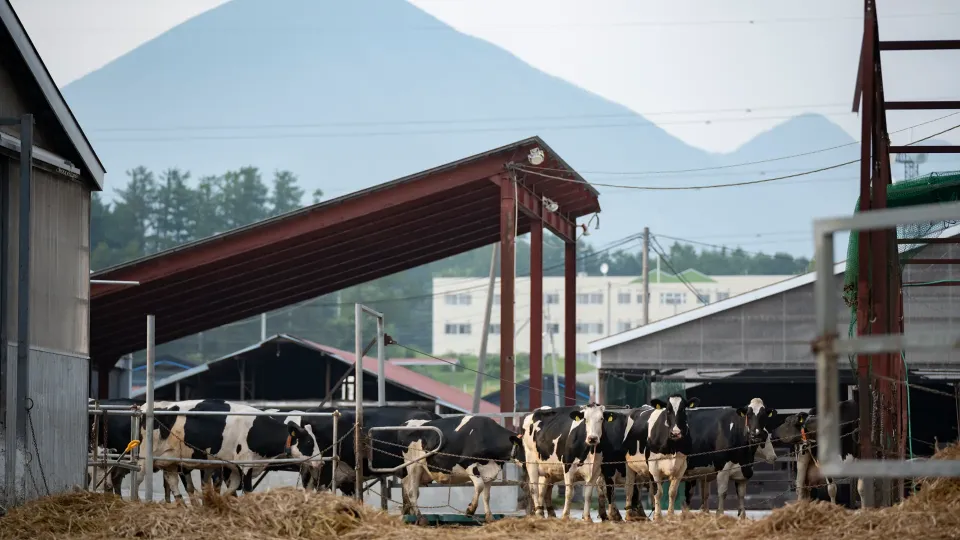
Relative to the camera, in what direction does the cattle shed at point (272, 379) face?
facing the viewer

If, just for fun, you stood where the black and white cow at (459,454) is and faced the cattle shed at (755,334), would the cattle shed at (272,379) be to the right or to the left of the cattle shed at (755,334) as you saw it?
left

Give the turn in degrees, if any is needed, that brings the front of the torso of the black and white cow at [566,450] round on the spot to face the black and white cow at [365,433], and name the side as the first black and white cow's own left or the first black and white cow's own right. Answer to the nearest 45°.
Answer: approximately 135° to the first black and white cow's own right

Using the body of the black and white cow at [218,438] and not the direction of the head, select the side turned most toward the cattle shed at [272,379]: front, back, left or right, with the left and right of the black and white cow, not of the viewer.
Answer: left

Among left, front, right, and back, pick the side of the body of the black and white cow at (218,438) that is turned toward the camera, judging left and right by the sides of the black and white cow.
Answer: right

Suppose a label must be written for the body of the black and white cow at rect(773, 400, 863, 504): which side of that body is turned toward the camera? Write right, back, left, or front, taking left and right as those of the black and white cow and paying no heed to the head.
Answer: left

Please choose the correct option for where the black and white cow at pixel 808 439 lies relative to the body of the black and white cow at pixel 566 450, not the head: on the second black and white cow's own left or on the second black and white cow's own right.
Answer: on the second black and white cow's own left

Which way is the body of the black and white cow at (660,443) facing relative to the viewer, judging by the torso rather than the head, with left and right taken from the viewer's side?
facing the viewer and to the right of the viewer

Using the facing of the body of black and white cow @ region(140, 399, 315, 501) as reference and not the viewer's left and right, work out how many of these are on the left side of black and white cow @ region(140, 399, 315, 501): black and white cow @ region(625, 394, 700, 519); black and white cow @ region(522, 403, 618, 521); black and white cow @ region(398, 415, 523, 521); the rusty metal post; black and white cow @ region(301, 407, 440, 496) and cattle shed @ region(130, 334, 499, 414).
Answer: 1

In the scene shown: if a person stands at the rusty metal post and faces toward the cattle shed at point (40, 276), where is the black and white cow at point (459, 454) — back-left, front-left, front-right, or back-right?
front-right

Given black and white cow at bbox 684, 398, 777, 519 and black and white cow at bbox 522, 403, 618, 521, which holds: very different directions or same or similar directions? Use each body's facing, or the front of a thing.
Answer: same or similar directions

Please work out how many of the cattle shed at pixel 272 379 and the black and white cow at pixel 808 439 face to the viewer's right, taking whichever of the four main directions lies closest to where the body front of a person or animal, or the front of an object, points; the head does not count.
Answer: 0

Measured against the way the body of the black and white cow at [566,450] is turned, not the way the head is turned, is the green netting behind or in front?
in front

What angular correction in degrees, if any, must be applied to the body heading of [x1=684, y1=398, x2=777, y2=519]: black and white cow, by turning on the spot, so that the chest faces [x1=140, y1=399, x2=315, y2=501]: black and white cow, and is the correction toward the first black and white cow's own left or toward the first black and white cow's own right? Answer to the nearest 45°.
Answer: approximately 135° to the first black and white cow's own right

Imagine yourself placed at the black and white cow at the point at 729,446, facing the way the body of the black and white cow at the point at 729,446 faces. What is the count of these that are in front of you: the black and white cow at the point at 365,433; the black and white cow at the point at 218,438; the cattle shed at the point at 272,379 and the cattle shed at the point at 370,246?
0
